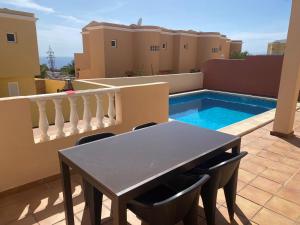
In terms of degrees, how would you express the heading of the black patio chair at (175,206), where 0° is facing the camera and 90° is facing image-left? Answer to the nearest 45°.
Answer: approximately 135°

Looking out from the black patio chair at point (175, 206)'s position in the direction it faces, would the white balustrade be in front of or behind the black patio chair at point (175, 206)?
in front

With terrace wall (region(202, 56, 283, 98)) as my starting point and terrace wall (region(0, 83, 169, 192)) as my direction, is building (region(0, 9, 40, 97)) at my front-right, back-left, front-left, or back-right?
front-right

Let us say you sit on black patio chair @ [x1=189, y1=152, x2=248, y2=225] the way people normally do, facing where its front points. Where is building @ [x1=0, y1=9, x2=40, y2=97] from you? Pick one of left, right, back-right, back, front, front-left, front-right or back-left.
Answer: front

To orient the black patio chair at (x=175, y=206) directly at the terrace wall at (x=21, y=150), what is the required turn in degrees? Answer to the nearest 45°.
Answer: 0° — it already faces it

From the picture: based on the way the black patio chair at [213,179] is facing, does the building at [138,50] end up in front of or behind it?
in front

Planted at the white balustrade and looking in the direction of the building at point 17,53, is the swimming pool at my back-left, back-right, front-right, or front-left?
front-right

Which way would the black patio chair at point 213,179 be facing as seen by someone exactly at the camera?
facing away from the viewer and to the left of the viewer

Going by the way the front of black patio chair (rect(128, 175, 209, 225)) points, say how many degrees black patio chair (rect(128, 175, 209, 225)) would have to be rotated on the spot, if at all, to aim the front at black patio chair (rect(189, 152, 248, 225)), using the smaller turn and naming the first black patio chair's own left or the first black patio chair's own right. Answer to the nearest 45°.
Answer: approximately 90° to the first black patio chair's own right

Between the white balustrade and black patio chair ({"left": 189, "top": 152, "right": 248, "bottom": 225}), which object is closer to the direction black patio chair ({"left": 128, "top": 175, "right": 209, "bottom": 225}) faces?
the white balustrade

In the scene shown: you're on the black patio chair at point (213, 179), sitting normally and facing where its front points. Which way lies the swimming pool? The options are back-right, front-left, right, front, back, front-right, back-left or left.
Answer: front-right

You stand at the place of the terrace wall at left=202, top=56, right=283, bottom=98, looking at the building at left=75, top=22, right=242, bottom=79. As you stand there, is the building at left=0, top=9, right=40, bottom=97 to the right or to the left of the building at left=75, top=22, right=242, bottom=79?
left

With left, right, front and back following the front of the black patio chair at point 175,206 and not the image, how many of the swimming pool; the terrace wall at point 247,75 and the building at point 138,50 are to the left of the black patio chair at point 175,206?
0

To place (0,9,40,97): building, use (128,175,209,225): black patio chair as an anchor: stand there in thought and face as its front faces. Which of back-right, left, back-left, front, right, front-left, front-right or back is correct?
front

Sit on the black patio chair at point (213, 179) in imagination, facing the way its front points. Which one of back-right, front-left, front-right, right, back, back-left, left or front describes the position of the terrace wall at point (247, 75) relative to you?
front-right

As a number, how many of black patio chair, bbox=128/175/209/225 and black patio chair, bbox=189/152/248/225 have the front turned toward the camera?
0
